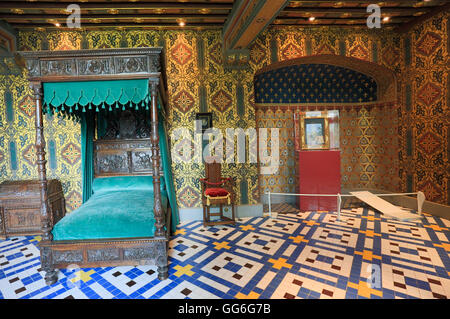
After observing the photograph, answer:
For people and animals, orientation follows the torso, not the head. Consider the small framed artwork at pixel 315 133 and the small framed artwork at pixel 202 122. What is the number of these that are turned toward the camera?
2

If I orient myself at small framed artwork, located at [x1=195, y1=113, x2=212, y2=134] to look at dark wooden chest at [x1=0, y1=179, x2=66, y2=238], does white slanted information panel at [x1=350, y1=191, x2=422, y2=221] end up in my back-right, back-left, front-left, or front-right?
back-left

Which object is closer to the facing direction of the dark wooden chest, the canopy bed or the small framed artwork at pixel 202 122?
the canopy bed

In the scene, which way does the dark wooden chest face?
toward the camera

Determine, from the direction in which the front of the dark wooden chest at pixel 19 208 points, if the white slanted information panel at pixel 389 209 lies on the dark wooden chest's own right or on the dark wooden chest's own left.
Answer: on the dark wooden chest's own left

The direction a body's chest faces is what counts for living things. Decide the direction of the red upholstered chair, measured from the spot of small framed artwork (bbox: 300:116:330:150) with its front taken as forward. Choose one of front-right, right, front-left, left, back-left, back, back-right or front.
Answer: front-right

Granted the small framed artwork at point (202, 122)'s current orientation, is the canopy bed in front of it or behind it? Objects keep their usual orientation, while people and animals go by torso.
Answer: in front

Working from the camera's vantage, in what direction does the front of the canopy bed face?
facing the viewer

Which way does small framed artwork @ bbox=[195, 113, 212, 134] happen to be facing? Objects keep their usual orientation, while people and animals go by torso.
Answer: toward the camera
